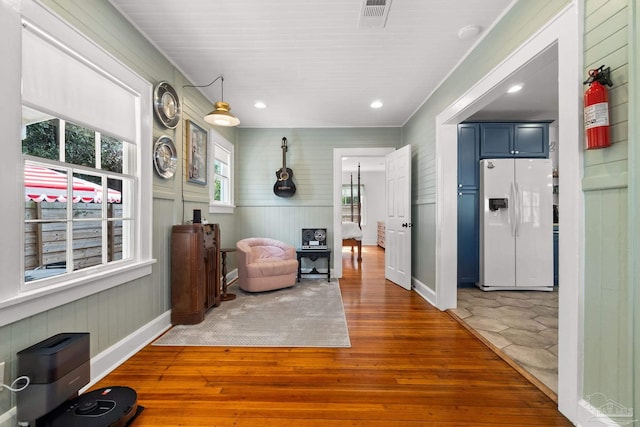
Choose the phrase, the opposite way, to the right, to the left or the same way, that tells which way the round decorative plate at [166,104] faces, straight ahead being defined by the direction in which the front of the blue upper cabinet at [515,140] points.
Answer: to the left

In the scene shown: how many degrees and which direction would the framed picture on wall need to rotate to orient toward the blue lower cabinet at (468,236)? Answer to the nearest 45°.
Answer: approximately 45° to its left

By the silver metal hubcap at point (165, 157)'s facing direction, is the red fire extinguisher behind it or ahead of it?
ahead

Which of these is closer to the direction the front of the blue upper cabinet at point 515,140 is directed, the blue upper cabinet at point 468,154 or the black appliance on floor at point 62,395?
the black appliance on floor

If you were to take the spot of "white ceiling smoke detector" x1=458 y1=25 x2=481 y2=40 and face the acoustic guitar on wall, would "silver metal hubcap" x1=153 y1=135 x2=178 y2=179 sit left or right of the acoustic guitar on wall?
left

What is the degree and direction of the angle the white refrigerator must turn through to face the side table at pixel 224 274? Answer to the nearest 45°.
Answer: approximately 45° to its right

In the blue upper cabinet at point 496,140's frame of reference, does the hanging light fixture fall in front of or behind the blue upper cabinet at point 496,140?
in front

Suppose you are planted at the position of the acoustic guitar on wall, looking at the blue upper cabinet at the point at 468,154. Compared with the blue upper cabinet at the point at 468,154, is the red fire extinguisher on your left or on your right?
right

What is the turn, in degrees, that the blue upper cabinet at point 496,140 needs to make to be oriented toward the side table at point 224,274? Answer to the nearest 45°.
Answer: approximately 45° to its right
